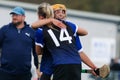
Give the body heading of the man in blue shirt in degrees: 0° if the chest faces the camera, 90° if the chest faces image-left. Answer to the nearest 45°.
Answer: approximately 0°
